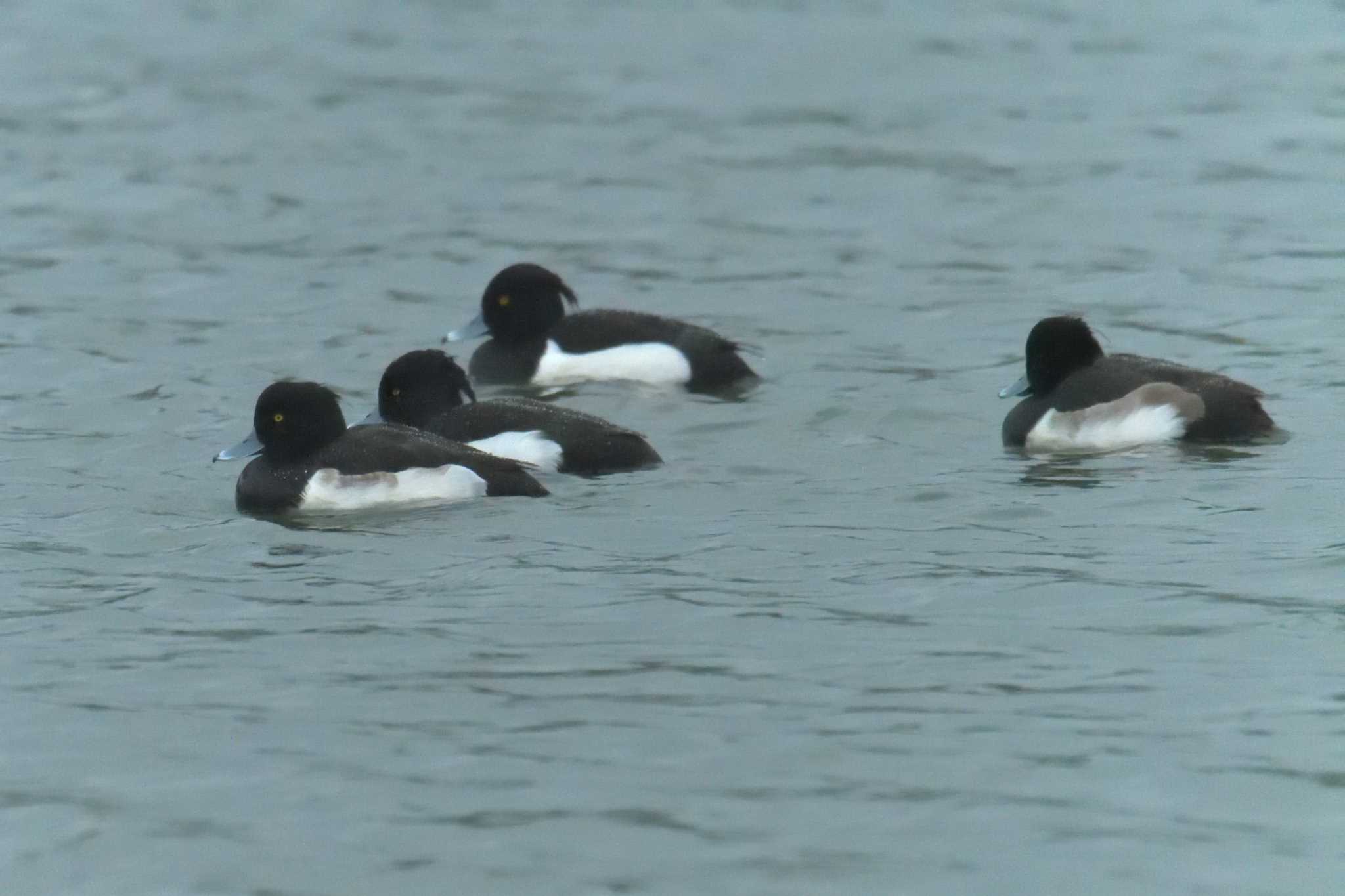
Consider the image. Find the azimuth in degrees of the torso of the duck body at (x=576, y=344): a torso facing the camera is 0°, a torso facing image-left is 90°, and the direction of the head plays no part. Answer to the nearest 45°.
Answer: approximately 90°

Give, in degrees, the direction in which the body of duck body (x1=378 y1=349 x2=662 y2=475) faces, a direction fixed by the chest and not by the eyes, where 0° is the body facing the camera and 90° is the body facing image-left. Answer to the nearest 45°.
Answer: approximately 90°

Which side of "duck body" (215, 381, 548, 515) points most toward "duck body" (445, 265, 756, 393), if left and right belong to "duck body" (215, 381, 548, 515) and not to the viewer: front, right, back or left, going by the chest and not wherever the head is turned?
right

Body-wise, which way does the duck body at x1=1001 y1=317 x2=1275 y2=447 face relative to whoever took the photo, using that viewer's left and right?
facing to the left of the viewer

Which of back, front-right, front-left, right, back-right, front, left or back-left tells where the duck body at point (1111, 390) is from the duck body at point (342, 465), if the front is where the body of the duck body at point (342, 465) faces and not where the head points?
back

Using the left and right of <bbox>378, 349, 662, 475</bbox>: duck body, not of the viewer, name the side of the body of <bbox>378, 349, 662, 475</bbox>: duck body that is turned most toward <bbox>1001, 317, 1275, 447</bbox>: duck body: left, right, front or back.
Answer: back

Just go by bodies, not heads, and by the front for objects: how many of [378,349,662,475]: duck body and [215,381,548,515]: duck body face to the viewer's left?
2

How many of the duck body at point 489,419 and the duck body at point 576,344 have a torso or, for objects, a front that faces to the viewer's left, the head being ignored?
2

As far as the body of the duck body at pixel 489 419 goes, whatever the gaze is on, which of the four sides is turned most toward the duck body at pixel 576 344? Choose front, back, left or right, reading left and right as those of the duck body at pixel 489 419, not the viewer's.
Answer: right

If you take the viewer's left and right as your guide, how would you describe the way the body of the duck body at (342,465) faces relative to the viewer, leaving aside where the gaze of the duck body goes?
facing to the left of the viewer
